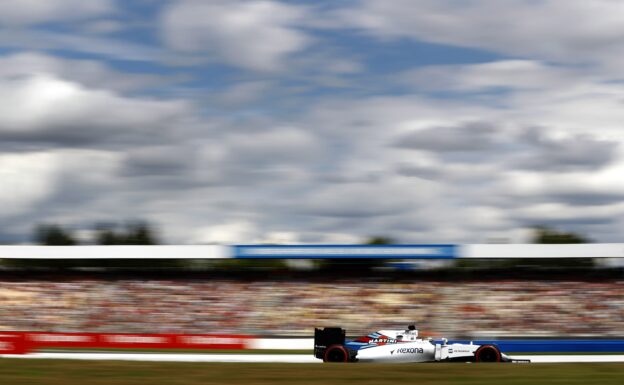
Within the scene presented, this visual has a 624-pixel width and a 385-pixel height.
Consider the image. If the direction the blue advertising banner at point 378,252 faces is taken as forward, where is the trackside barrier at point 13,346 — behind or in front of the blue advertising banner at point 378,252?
in front

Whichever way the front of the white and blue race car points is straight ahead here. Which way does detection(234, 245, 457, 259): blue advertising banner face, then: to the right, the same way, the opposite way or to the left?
to the right

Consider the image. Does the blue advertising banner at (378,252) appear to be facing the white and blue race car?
yes

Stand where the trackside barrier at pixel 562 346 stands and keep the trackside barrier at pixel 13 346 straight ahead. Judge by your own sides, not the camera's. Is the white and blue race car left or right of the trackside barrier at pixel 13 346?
left

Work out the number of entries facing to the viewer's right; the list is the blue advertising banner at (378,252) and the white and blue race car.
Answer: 1

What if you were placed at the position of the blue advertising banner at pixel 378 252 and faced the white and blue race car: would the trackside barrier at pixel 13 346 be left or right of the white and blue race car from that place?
right

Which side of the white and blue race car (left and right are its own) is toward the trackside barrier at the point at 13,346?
back

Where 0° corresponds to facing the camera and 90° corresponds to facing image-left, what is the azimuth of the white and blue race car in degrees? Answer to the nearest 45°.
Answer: approximately 270°

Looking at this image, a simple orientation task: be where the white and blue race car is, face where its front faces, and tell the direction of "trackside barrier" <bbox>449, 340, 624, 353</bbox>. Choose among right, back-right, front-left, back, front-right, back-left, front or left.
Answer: front-left

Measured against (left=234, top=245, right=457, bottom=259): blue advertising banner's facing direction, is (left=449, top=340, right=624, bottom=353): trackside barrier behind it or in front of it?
in front

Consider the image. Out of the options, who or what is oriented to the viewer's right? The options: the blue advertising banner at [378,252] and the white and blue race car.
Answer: the white and blue race car
